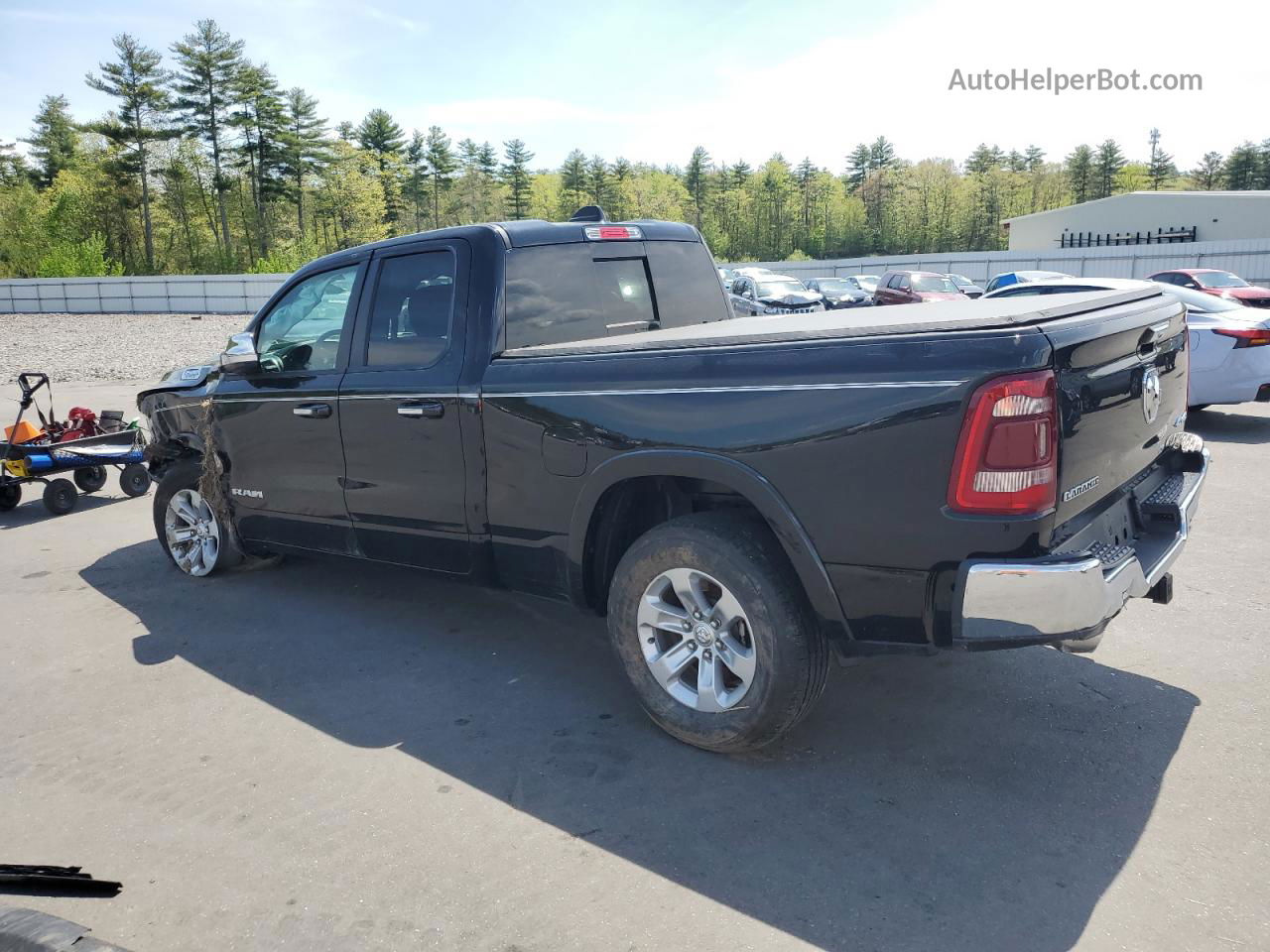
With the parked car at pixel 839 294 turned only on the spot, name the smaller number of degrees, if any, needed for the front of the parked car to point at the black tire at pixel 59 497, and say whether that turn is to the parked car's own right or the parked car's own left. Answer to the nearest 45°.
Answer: approximately 45° to the parked car's own right

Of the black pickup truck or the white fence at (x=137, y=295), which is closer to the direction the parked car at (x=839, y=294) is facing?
the black pickup truck

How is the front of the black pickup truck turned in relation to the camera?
facing away from the viewer and to the left of the viewer

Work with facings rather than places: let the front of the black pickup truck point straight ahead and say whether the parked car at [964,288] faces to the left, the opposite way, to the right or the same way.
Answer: the opposite way

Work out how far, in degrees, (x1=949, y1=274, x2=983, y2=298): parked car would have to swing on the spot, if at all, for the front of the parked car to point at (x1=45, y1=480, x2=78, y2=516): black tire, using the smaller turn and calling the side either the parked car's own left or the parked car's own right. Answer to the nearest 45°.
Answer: approximately 45° to the parked car's own right

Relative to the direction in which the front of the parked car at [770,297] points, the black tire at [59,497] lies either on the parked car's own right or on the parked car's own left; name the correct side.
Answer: on the parked car's own right

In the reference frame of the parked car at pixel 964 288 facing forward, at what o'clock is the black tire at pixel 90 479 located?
The black tire is roughly at 2 o'clock from the parked car.

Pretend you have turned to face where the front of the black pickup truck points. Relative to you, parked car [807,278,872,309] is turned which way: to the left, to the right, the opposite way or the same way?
the opposite way

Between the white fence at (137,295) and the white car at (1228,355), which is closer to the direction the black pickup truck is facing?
the white fence

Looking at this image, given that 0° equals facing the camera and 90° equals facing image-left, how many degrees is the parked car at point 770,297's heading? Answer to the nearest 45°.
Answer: approximately 315°
